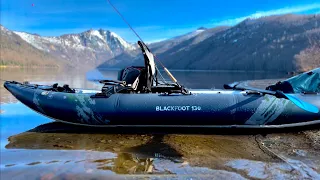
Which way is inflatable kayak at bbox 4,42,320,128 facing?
to the viewer's right
